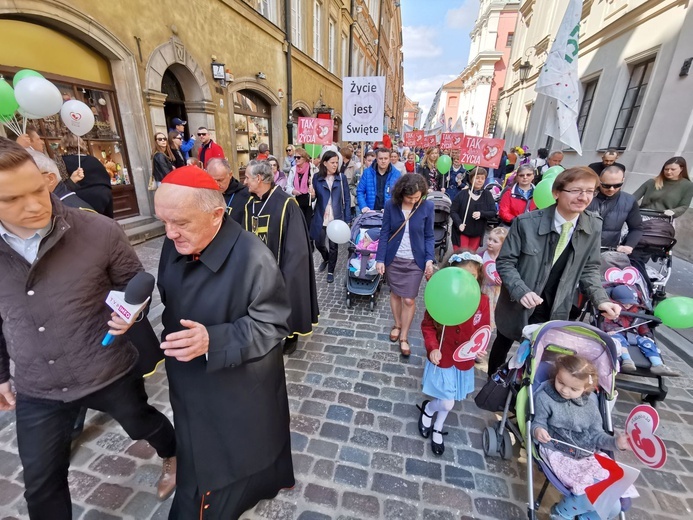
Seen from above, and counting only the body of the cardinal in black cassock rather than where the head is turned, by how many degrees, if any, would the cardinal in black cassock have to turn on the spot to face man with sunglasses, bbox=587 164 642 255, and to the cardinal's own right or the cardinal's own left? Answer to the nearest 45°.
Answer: approximately 135° to the cardinal's own left

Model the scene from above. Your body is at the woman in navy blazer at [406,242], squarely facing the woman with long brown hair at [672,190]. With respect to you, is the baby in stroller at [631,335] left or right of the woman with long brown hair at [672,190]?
right

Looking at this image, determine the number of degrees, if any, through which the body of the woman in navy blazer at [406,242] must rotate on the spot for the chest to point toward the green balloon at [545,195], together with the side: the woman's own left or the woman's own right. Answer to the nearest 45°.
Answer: approximately 135° to the woman's own left

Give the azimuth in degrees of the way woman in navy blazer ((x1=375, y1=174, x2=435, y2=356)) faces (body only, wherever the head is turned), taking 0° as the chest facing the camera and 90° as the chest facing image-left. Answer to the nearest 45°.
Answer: approximately 0°

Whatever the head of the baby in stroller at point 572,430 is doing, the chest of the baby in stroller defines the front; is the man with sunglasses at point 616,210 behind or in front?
behind

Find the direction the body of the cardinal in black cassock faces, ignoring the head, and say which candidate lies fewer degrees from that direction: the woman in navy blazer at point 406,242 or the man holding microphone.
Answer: the man holding microphone

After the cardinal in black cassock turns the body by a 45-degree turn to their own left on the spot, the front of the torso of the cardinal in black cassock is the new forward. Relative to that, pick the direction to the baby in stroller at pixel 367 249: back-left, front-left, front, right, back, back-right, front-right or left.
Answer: back-left

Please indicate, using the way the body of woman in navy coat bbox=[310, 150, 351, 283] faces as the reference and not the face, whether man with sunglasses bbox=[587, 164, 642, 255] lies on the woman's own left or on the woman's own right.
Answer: on the woman's own left

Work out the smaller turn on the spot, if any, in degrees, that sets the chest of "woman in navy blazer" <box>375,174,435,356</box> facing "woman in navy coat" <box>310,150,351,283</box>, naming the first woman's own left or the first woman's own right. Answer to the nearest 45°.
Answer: approximately 135° to the first woman's own right
